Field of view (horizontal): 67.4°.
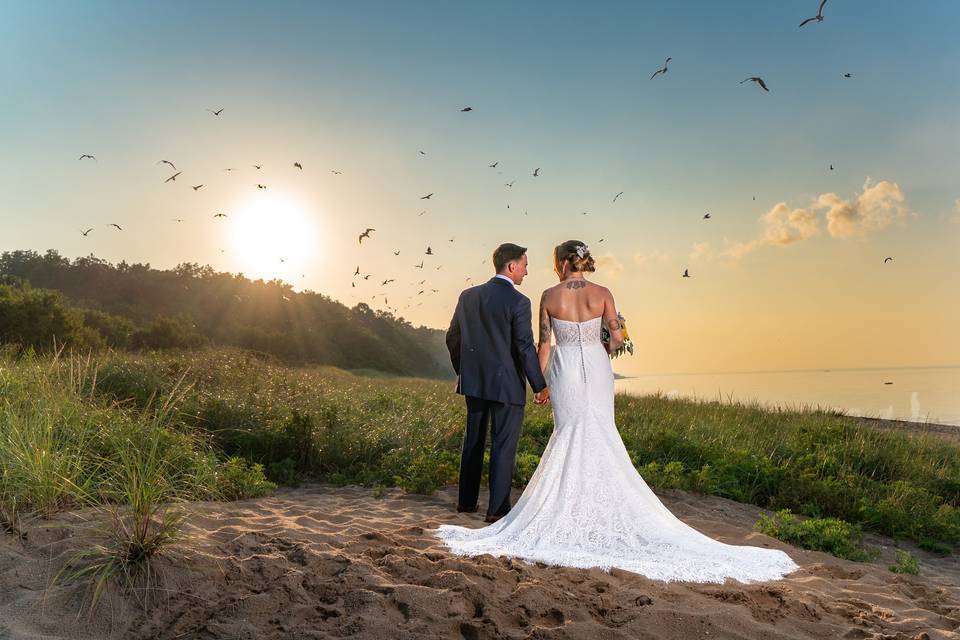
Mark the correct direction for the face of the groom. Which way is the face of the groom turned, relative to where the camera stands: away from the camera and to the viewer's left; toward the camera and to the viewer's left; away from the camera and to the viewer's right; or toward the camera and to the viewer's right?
away from the camera and to the viewer's right

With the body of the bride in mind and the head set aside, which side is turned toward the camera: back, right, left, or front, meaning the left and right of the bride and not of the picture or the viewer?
back

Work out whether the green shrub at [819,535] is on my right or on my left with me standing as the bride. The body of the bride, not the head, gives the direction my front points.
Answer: on my right

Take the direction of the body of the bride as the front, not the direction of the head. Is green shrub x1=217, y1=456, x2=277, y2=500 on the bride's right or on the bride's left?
on the bride's left
